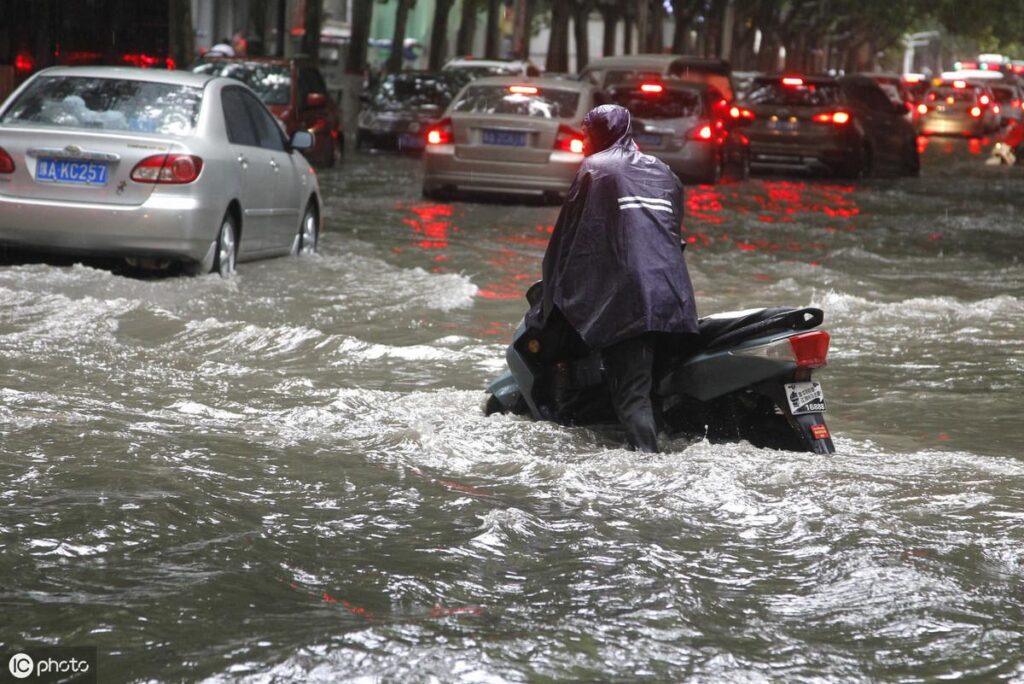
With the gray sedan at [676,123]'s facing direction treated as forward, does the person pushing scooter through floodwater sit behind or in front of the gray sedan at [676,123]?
behind

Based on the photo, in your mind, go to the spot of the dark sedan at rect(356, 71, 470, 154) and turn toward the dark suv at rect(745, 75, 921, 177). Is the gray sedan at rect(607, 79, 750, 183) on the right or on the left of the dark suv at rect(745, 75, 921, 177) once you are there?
right

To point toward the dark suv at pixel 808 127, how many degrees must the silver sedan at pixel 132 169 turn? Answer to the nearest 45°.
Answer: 0° — it already faces it

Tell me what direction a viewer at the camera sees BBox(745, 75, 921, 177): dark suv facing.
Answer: facing away from the viewer and to the right of the viewer

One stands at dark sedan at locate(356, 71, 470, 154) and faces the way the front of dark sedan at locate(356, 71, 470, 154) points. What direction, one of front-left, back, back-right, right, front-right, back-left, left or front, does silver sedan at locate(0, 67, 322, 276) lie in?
back

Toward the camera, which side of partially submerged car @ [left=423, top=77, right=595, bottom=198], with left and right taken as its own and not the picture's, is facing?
back

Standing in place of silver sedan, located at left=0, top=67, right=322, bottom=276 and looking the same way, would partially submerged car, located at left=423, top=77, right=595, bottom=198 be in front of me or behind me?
in front

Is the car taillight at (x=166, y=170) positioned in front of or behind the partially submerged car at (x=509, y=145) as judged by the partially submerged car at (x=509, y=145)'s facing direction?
behind

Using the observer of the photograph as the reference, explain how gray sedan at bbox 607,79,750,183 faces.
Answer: facing away from the viewer and to the right of the viewer

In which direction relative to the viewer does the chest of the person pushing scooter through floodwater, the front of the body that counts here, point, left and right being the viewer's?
facing away from the viewer and to the left of the viewer

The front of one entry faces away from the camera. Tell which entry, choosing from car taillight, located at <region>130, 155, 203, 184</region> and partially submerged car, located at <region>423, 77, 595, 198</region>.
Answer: the partially submerged car
